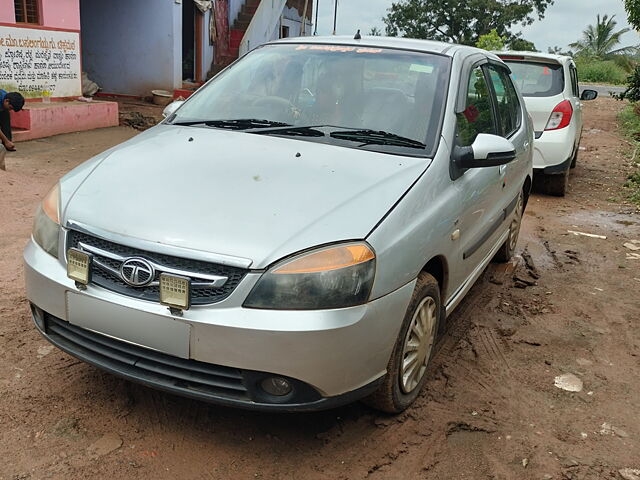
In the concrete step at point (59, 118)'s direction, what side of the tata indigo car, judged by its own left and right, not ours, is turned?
right

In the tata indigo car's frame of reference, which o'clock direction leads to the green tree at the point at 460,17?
The green tree is roughly at 5 o'clock from the tata indigo car.

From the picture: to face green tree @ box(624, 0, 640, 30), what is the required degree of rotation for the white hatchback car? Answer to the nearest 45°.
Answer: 0° — it already faces it

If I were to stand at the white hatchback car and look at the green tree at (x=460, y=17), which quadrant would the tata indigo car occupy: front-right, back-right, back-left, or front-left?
back-left

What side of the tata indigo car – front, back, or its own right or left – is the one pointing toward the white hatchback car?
back

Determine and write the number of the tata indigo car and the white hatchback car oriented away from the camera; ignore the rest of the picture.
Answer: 1

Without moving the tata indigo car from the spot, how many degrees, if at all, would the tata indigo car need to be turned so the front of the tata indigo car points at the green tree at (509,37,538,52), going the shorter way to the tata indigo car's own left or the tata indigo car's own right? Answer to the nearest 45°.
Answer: approximately 135° to the tata indigo car's own right

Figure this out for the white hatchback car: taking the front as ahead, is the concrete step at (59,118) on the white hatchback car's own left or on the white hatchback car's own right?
on the white hatchback car's own left

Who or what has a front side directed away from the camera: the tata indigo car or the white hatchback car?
the white hatchback car

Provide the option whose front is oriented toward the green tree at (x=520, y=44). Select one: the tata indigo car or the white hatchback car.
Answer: the white hatchback car

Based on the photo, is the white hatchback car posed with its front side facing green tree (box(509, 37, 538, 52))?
yes

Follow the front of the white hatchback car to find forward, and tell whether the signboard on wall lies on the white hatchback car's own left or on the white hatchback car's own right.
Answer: on the white hatchback car's own left

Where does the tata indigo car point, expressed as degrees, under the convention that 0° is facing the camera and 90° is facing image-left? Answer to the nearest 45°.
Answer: approximately 45°

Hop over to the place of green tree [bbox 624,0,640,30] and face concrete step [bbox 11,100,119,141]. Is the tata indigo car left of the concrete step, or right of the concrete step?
left

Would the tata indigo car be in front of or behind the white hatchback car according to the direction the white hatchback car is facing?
behind

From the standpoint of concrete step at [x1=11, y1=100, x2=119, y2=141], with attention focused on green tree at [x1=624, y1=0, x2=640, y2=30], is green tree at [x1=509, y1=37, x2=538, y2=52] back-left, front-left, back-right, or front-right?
front-left

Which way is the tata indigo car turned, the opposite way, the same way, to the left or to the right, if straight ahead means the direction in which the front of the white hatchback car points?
the opposite way

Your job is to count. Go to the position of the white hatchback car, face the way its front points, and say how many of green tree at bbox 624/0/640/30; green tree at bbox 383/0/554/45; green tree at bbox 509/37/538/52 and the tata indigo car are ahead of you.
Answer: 3

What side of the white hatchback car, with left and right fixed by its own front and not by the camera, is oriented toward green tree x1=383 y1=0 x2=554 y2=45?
front

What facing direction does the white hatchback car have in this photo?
away from the camera
